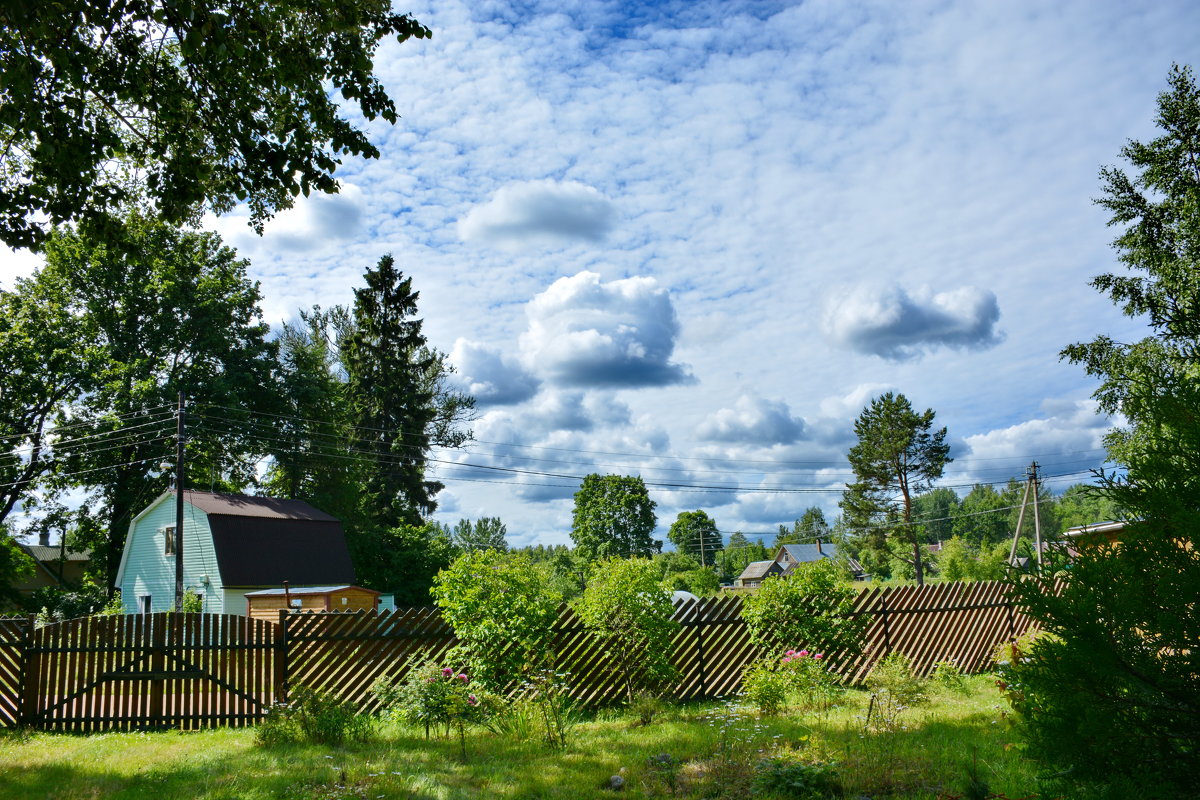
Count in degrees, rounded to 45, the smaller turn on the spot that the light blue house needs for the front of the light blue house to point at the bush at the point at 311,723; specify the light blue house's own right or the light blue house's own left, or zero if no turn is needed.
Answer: approximately 45° to the light blue house's own left

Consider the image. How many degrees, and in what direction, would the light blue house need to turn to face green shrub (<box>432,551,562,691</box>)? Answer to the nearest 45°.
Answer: approximately 45° to its left

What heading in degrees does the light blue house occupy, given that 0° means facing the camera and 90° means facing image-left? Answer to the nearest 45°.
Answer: approximately 45°
